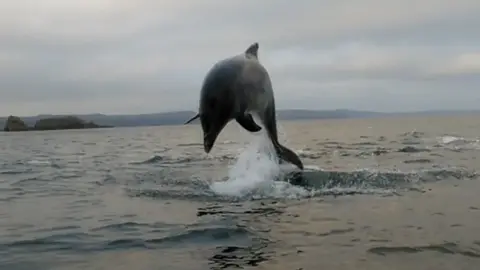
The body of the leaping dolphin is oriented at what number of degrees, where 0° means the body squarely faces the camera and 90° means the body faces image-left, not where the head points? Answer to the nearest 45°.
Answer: approximately 45°
